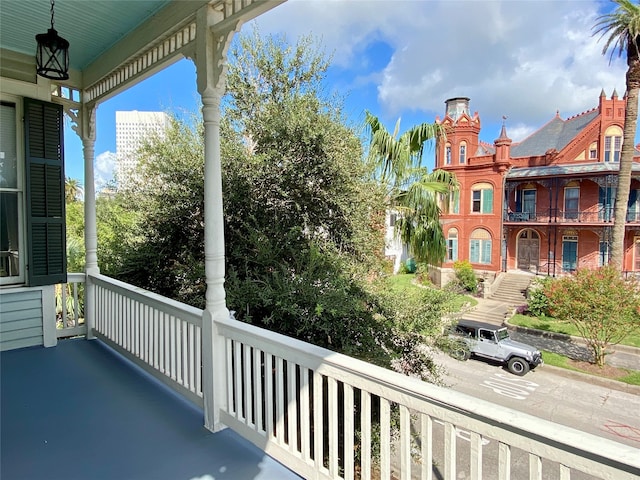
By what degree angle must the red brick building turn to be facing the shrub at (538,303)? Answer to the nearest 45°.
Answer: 0° — it already faces it

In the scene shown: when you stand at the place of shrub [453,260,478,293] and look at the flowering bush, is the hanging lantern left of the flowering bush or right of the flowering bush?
right

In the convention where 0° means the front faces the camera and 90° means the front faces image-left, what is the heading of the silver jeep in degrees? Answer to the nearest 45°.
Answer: approximately 315°

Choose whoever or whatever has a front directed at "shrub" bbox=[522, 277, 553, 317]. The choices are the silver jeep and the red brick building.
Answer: the red brick building

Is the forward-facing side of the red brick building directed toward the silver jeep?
yes

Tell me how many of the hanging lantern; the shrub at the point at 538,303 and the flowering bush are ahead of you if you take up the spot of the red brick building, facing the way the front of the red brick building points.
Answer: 3

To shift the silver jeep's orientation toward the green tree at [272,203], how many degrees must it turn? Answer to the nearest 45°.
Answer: approximately 90° to its right
